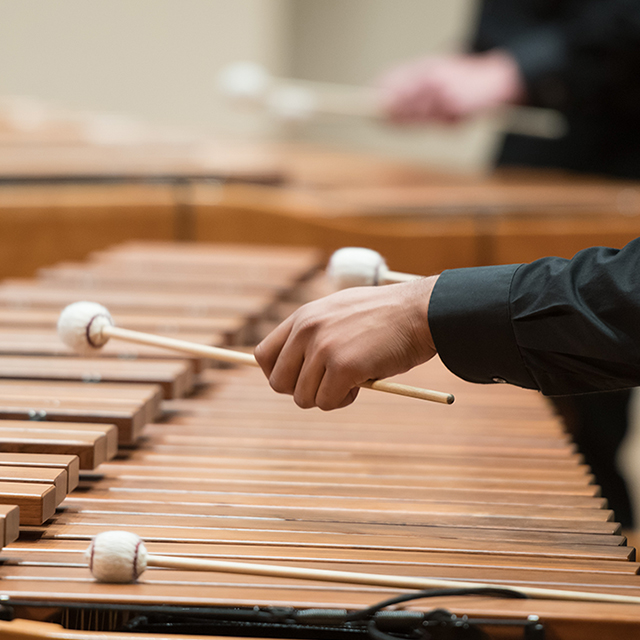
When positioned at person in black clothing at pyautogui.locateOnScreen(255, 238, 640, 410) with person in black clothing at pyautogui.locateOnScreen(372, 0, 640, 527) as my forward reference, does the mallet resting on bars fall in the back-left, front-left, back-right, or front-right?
back-left

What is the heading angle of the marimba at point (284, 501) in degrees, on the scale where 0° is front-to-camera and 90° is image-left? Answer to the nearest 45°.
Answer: approximately 270°

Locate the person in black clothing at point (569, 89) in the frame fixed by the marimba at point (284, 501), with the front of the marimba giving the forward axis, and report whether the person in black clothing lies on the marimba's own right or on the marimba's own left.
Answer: on the marimba's own left
